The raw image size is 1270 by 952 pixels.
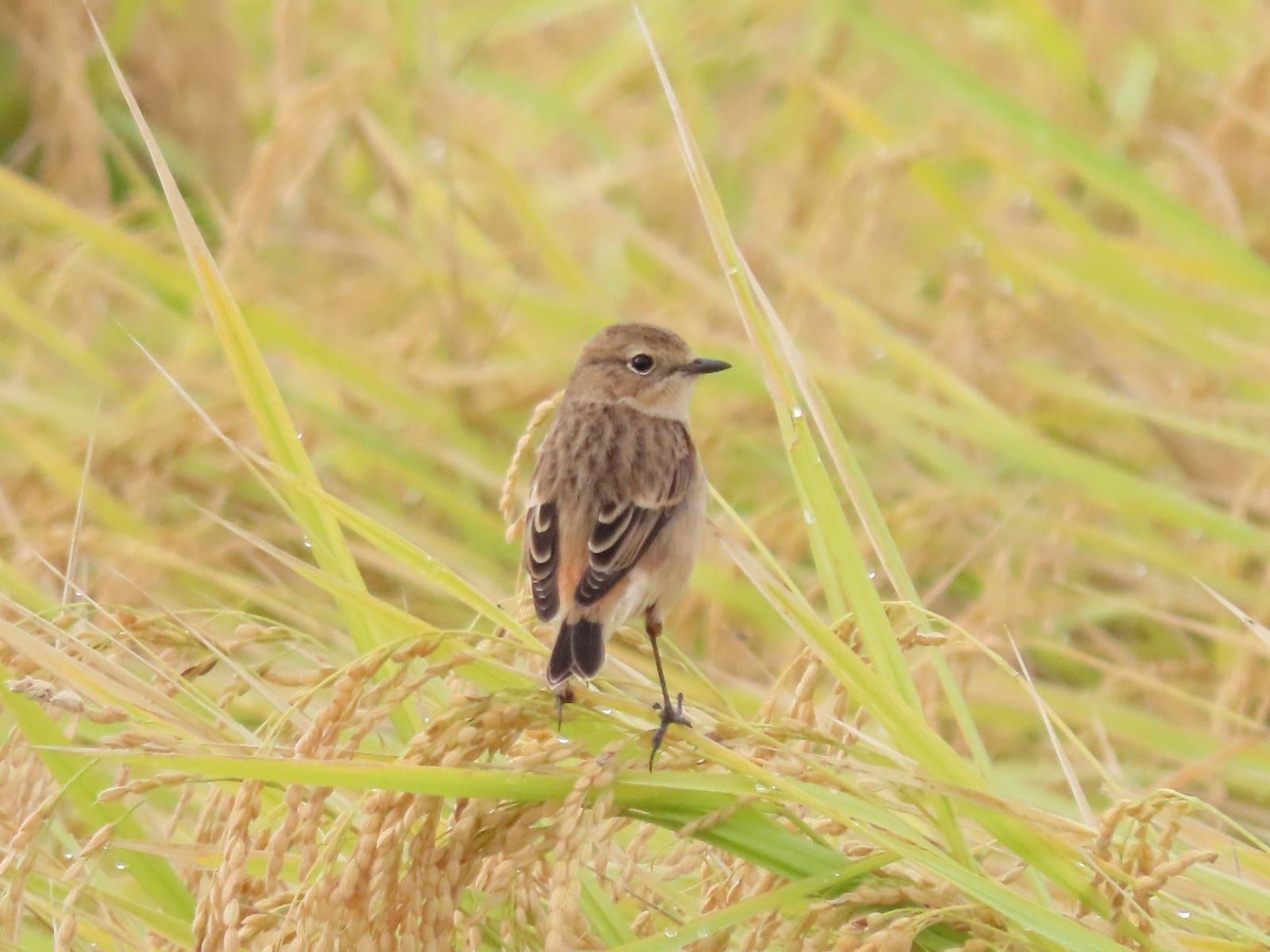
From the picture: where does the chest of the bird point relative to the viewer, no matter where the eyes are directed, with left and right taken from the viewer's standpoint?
facing away from the viewer and to the right of the viewer
